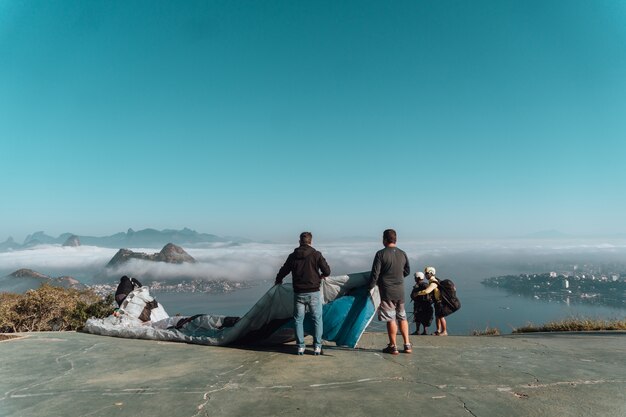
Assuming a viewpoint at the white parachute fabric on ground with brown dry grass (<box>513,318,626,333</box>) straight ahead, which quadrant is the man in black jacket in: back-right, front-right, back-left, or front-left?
front-right

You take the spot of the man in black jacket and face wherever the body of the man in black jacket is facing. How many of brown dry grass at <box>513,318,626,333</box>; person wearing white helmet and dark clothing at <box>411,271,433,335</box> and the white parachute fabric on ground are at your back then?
0

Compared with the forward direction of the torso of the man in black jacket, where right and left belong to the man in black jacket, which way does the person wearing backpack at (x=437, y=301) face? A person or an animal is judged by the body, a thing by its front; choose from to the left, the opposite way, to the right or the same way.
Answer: to the left

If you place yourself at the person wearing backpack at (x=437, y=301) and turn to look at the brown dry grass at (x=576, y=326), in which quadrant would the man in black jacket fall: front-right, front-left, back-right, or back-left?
back-right

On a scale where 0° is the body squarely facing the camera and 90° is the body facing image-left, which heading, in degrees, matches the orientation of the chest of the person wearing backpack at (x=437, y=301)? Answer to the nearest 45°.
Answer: approximately 90°

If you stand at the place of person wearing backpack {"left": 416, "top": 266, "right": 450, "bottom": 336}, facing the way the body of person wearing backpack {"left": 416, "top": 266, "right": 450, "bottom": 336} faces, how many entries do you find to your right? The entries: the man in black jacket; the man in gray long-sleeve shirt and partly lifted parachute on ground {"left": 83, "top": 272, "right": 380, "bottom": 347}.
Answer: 0

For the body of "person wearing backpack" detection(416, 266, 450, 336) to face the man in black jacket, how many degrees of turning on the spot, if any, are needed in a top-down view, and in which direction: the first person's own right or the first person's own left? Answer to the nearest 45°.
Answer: approximately 45° to the first person's own left

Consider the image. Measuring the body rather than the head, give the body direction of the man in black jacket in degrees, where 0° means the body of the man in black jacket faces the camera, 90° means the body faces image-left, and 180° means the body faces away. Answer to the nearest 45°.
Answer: approximately 180°

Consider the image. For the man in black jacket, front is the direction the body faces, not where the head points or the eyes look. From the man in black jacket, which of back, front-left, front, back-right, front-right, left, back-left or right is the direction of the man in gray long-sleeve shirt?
right

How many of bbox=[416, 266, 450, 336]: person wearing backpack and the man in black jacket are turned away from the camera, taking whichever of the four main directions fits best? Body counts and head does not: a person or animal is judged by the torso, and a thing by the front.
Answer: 1

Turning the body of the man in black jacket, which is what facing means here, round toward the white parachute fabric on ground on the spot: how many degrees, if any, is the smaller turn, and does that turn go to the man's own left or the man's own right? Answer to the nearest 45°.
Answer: approximately 45° to the man's own left

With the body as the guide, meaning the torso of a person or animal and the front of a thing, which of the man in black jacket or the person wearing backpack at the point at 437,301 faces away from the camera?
the man in black jacket

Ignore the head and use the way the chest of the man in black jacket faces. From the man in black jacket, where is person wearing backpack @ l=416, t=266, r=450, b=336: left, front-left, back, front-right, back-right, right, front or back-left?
front-right

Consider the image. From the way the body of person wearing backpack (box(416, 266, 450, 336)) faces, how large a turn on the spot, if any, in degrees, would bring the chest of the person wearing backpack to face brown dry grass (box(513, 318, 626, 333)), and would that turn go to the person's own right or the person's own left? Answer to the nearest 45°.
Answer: approximately 135° to the person's own right

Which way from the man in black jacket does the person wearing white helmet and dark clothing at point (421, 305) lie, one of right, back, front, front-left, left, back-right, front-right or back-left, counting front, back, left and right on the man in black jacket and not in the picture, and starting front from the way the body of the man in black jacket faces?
front-right
